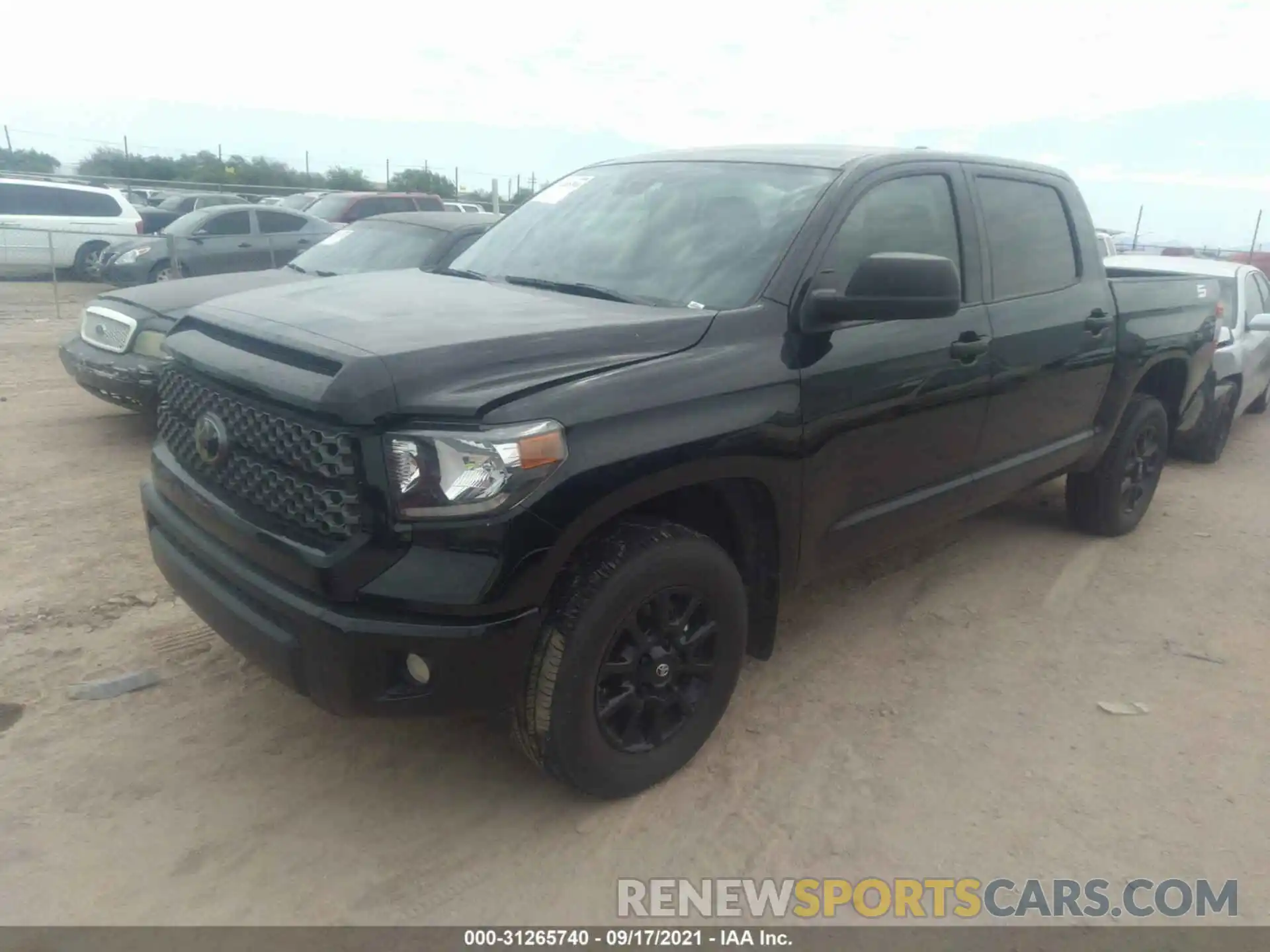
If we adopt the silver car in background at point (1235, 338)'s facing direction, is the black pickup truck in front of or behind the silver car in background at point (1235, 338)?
in front

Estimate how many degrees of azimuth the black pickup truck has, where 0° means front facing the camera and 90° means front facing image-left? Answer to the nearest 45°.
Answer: approximately 45°

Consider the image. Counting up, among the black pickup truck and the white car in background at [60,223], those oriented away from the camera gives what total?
0

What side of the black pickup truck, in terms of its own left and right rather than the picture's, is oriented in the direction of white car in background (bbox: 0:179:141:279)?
right

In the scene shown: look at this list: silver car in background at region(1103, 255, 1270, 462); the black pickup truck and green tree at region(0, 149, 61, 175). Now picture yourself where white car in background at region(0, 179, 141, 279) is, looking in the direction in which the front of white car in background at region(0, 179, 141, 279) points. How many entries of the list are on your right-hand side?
1

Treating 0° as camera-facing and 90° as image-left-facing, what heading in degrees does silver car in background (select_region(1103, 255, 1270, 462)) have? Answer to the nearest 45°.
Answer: approximately 45°

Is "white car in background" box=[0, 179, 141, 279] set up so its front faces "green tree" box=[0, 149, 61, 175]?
no

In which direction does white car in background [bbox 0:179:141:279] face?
to the viewer's left

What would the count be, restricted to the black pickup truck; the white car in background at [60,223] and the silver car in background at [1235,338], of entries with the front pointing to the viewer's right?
0

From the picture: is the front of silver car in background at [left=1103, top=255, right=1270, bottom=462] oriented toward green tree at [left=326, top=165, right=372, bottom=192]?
no

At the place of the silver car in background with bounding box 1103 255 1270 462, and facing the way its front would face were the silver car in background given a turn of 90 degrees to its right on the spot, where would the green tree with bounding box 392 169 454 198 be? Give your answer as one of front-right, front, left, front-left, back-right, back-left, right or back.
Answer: front

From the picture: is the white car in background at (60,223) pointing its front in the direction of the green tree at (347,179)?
no
